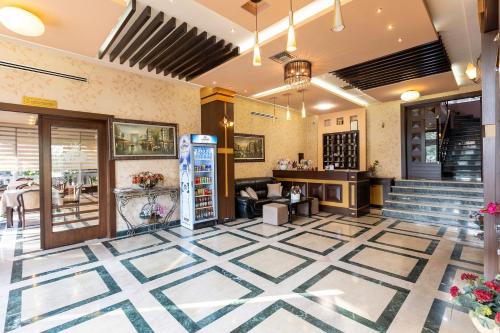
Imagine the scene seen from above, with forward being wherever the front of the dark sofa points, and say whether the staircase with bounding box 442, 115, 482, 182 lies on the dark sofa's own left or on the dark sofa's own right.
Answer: on the dark sofa's own left

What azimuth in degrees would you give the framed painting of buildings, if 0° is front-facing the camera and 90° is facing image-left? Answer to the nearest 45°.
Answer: approximately 315°

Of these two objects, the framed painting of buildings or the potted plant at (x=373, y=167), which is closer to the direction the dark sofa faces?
the potted plant

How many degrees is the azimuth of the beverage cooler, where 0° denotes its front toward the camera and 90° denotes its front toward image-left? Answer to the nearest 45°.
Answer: approximately 315°

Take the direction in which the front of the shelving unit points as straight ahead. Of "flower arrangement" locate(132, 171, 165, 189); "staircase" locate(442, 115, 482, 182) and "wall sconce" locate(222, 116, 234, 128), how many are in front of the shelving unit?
2

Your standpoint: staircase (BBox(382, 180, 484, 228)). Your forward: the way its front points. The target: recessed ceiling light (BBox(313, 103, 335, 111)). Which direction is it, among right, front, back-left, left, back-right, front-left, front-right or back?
front-right

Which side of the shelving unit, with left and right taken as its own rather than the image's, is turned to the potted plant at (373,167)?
left

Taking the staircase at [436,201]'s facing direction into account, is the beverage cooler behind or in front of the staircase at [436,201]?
in front
